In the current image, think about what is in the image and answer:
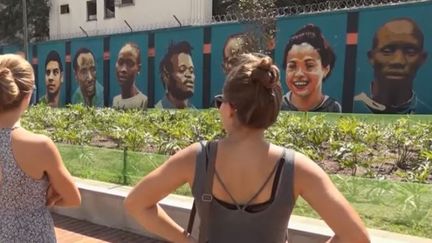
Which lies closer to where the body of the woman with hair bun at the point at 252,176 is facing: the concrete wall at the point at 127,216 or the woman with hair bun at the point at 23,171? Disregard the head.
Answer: the concrete wall

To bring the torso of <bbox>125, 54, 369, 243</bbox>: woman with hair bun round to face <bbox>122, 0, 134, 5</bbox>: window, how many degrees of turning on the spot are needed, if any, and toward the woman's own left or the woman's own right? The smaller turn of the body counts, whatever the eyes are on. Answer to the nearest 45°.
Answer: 0° — they already face it

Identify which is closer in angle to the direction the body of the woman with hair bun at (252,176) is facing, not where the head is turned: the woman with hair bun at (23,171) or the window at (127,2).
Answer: the window

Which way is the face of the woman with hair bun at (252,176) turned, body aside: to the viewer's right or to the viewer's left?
to the viewer's left

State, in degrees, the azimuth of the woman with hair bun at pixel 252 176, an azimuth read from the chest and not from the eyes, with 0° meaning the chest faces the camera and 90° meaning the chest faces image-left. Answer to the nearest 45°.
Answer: approximately 180°

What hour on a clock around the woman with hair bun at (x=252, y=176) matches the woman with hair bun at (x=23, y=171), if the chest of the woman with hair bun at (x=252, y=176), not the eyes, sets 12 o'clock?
the woman with hair bun at (x=23, y=171) is roughly at 10 o'clock from the woman with hair bun at (x=252, y=176).

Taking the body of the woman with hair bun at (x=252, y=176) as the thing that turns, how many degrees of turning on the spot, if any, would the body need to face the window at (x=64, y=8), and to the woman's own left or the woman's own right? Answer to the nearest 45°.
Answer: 0° — they already face it

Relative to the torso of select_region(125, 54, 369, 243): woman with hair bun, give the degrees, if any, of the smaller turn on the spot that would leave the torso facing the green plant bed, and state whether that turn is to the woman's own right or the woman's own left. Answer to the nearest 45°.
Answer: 0° — they already face it

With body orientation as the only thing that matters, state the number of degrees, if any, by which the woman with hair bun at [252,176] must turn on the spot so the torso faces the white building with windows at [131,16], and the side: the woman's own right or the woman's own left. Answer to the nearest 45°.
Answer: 0° — they already face it

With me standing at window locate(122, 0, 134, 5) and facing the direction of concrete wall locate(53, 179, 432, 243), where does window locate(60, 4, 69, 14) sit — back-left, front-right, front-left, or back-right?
back-right
